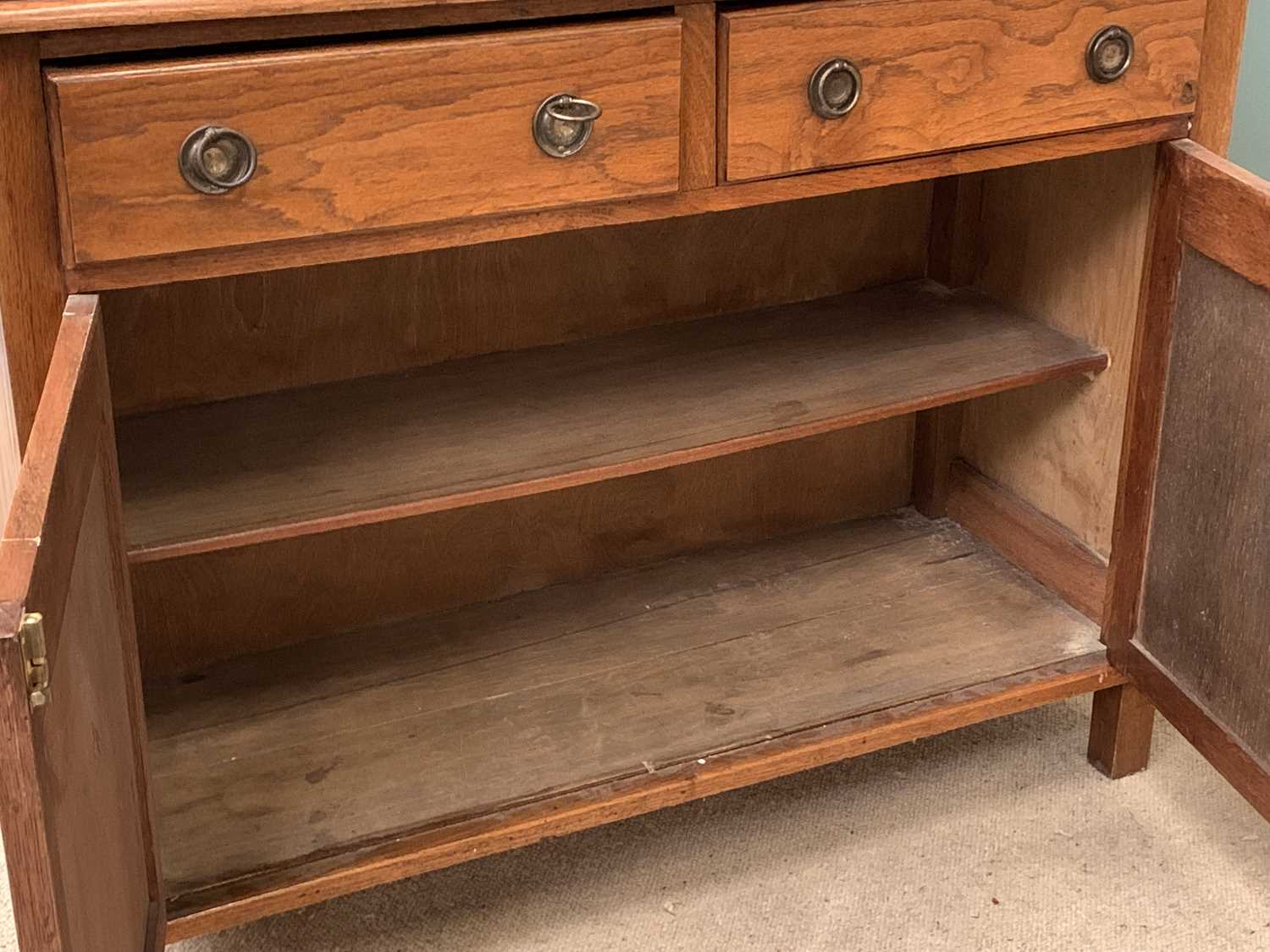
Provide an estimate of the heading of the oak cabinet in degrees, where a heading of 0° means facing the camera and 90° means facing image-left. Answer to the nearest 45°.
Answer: approximately 315°
